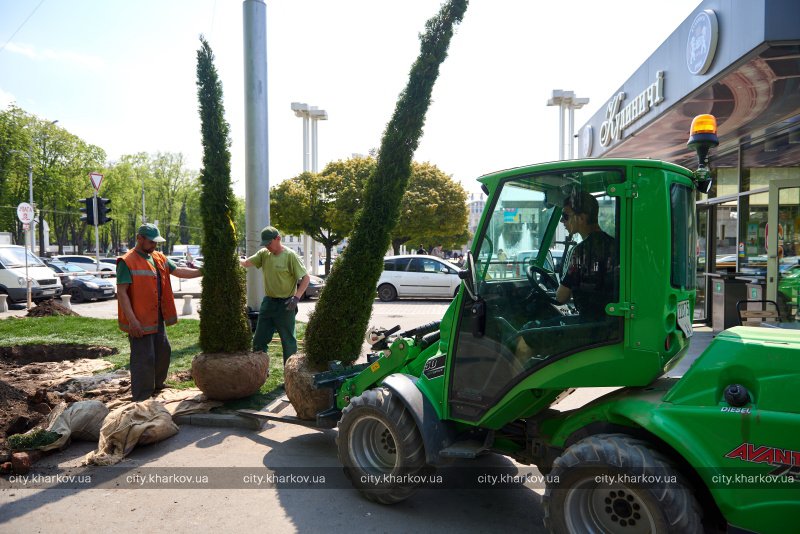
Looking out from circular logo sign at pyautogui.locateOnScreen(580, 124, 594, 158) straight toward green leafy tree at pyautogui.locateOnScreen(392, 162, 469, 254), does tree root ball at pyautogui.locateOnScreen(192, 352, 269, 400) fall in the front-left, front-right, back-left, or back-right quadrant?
back-left

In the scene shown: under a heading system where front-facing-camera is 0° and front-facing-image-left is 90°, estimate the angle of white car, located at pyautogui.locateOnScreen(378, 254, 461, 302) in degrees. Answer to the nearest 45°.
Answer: approximately 270°

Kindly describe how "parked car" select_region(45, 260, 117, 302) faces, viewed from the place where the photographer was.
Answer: facing the viewer and to the right of the viewer

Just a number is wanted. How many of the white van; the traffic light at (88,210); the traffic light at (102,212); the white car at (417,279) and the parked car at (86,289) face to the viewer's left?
1

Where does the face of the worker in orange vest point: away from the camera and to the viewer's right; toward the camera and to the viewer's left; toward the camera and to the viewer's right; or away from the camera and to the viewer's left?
toward the camera and to the viewer's right

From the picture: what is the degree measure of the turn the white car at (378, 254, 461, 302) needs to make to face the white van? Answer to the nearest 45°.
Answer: approximately 180°
